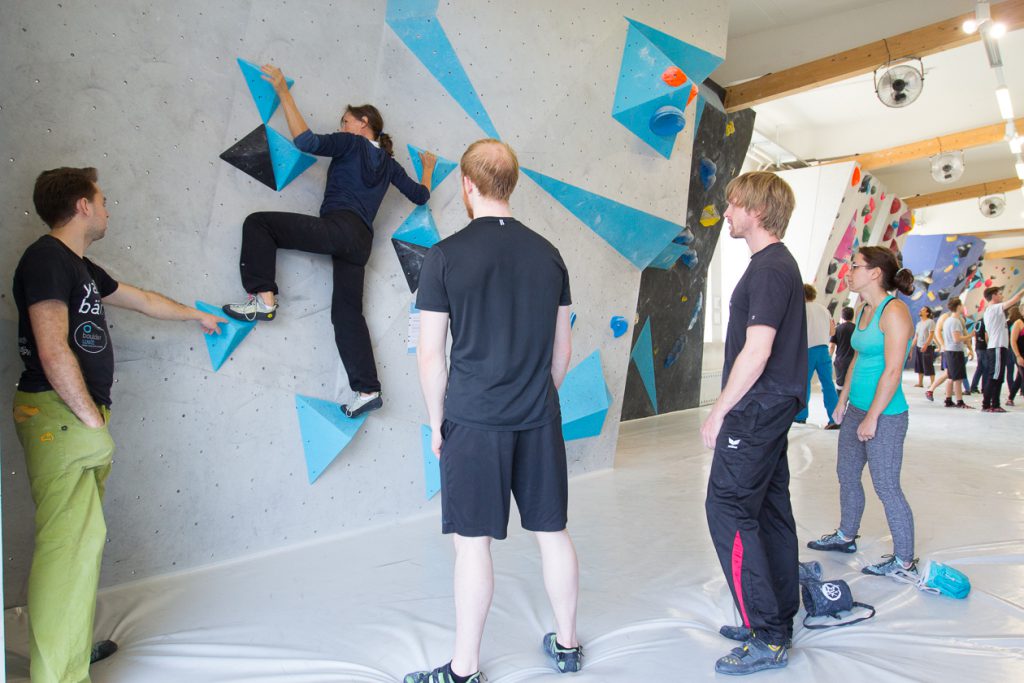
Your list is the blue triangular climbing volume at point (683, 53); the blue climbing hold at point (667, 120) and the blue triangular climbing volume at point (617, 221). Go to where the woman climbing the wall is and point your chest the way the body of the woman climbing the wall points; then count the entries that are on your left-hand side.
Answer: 0

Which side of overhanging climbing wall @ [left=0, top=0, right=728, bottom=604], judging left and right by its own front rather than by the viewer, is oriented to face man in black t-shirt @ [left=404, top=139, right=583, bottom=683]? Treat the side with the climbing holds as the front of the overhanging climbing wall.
front

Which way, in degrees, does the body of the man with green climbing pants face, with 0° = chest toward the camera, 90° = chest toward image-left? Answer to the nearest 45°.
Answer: approximately 270°

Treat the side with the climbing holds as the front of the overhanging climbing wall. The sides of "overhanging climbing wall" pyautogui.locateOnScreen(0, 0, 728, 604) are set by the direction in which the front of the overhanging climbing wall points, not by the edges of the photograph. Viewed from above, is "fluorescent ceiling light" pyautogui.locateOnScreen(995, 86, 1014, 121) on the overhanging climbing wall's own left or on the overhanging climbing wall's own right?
on the overhanging climbing wall's own left

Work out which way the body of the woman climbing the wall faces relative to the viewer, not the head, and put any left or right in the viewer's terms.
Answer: facing away from the viewer and to the left of the viewer

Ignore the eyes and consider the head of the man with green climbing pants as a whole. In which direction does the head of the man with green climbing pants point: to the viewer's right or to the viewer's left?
to the viewer's right

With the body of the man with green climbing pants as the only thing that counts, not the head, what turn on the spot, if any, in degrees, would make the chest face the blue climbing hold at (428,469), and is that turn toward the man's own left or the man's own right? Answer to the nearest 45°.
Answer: approximately 45° to the man's own left

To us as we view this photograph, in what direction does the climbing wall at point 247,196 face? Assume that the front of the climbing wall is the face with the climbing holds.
facing the viewer and to the right of the viewer

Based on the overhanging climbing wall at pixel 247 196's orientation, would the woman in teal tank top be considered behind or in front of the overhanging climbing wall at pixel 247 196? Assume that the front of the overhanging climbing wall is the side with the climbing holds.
in front

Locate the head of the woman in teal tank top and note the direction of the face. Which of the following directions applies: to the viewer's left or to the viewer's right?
to the viewer's left

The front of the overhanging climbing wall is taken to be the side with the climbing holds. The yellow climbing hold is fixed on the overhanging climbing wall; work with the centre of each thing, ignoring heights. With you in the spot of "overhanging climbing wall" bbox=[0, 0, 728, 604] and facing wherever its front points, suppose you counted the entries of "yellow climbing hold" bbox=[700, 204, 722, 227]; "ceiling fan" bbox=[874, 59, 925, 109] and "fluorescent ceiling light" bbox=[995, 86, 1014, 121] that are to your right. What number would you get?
0
